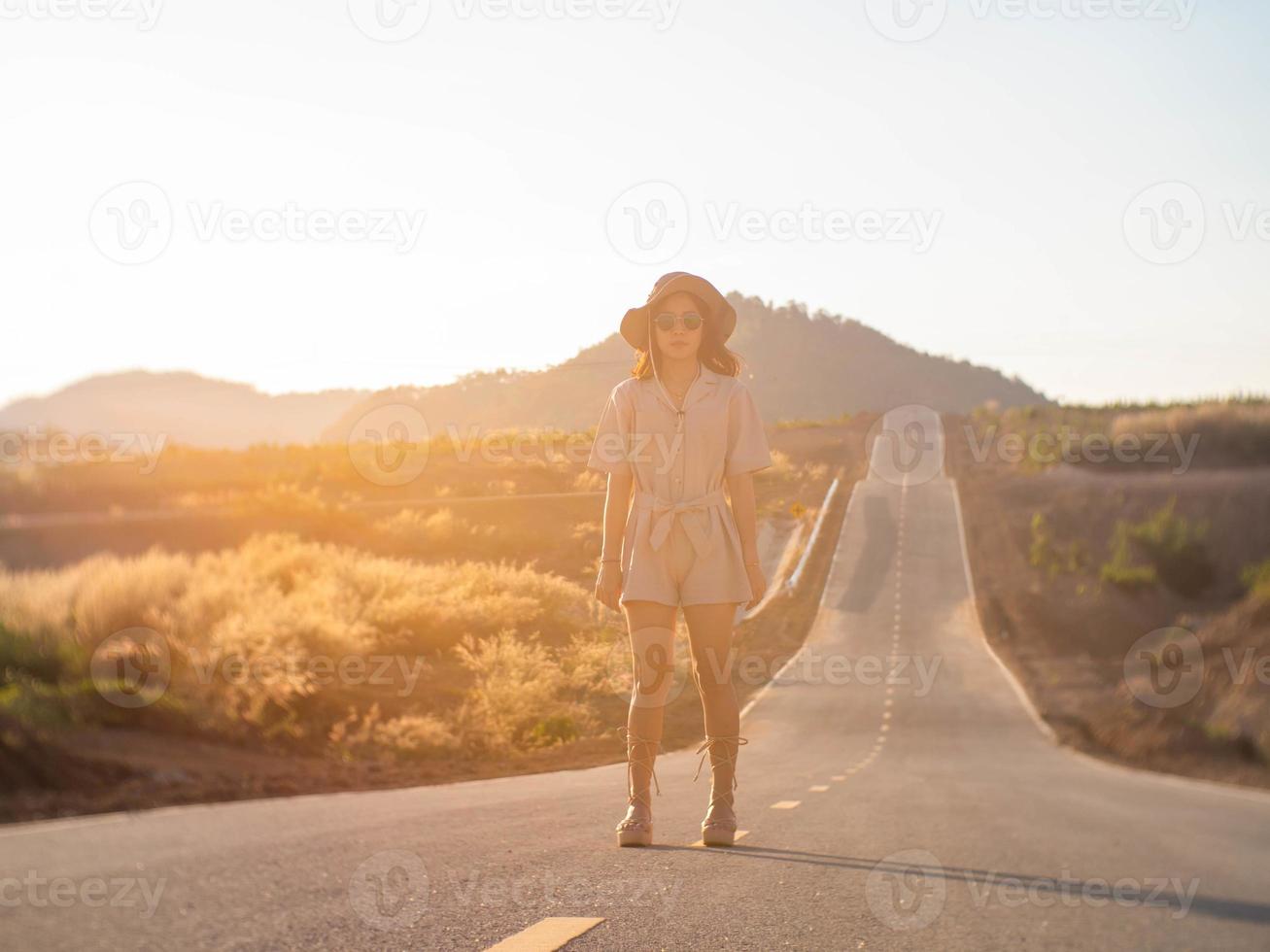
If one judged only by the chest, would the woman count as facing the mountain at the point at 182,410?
no

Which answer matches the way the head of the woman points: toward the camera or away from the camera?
toward the camera

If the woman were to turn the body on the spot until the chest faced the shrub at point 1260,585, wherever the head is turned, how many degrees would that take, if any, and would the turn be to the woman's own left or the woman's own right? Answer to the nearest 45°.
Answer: approximately 135° to the woman's own left

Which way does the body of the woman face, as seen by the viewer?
toward the camera
